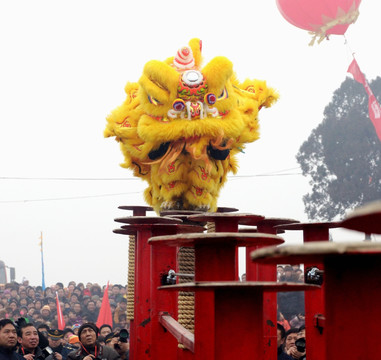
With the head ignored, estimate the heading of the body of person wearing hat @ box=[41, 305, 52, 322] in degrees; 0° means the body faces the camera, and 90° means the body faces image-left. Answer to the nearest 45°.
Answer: approximately 0°

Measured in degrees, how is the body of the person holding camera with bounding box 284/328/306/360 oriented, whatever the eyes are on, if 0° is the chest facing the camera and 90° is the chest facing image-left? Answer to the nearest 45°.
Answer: approximately 0°

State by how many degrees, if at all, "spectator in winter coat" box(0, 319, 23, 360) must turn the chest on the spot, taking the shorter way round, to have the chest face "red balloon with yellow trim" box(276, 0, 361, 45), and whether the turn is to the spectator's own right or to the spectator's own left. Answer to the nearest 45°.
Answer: approximately 90° to the spectator's own left

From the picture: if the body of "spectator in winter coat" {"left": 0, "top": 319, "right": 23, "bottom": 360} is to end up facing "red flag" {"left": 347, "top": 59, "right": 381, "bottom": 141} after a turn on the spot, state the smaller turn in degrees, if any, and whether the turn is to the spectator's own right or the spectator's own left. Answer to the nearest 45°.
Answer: approximately 90° to the spectator's own left

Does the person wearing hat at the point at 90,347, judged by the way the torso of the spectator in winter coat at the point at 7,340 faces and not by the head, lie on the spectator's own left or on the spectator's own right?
on the spectator's own left

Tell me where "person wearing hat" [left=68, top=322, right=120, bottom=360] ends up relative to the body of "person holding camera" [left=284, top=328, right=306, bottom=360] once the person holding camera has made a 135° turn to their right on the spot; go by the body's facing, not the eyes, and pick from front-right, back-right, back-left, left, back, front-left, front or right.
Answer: front-left

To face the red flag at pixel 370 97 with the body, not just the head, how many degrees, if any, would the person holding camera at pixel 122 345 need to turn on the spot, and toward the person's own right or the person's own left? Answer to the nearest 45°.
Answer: approximately 90° to the person's own left

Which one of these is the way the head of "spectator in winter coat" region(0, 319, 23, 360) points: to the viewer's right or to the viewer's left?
to the viewer's right

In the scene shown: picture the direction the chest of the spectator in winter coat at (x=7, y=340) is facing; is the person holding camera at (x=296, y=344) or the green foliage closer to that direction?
the person holding camera
